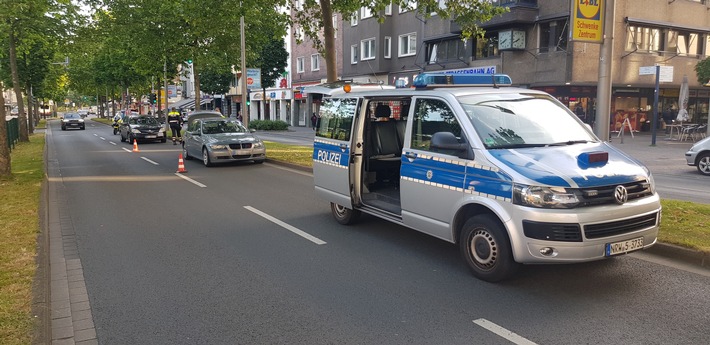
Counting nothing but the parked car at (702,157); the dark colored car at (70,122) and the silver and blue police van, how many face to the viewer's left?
1

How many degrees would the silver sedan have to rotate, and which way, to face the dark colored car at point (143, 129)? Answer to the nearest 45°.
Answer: approximately 135° to its left

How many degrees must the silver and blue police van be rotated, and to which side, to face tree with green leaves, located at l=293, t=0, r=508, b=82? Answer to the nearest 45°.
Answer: approximately 135° to its left

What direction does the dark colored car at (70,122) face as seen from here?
toward the camera

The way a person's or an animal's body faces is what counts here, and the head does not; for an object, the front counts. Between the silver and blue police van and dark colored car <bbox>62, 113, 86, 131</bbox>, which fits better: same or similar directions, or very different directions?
same or similar directions

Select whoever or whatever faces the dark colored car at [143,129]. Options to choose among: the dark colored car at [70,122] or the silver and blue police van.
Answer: the dark colored car at [70,122]

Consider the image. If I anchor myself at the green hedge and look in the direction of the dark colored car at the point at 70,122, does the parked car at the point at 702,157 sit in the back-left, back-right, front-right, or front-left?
back-left

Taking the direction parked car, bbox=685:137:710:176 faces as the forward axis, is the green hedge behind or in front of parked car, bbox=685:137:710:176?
in front

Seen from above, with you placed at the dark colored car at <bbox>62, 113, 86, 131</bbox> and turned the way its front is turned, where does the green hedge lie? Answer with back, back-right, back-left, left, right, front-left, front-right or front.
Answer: front-left

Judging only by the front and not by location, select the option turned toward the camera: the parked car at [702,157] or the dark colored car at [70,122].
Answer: the dark colored car

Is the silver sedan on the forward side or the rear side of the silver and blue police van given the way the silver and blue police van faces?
on the rear side

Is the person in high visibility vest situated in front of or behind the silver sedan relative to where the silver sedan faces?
behind
